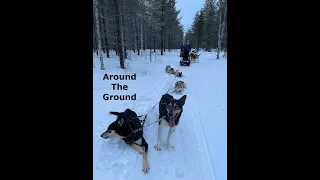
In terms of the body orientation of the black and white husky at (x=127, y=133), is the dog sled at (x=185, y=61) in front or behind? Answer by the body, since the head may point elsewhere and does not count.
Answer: behind

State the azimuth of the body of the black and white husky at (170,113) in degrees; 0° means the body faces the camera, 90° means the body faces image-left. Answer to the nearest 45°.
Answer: approximately 0°

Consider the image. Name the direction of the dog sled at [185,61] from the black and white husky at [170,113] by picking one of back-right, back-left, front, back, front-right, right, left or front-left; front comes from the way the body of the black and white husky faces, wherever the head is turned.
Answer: back

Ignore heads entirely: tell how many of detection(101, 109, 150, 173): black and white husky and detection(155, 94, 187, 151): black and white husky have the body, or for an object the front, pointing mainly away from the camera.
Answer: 0

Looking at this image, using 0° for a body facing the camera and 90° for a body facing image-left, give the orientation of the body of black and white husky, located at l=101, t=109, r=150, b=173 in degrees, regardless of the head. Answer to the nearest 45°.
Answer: approximately 45°

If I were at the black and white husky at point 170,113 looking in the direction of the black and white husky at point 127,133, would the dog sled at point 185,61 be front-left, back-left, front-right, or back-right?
back-right
